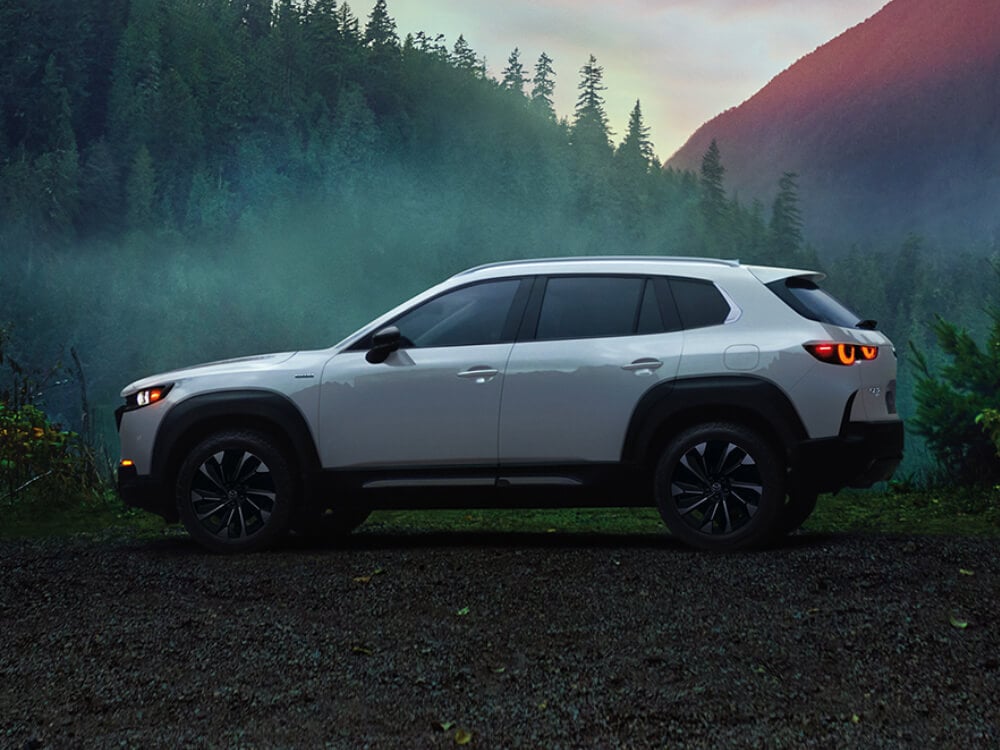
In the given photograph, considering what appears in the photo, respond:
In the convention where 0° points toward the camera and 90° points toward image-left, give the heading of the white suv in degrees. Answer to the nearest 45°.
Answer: approximately 90°

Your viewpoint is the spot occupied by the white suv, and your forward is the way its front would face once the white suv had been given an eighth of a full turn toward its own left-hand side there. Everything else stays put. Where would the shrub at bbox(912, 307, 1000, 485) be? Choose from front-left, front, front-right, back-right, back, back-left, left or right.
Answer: back
